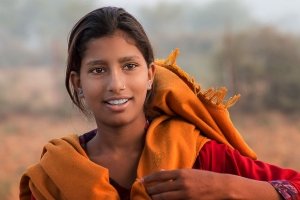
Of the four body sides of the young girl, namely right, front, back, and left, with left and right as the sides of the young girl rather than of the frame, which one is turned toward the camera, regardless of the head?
front

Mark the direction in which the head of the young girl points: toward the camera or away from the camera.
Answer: toward the camera
